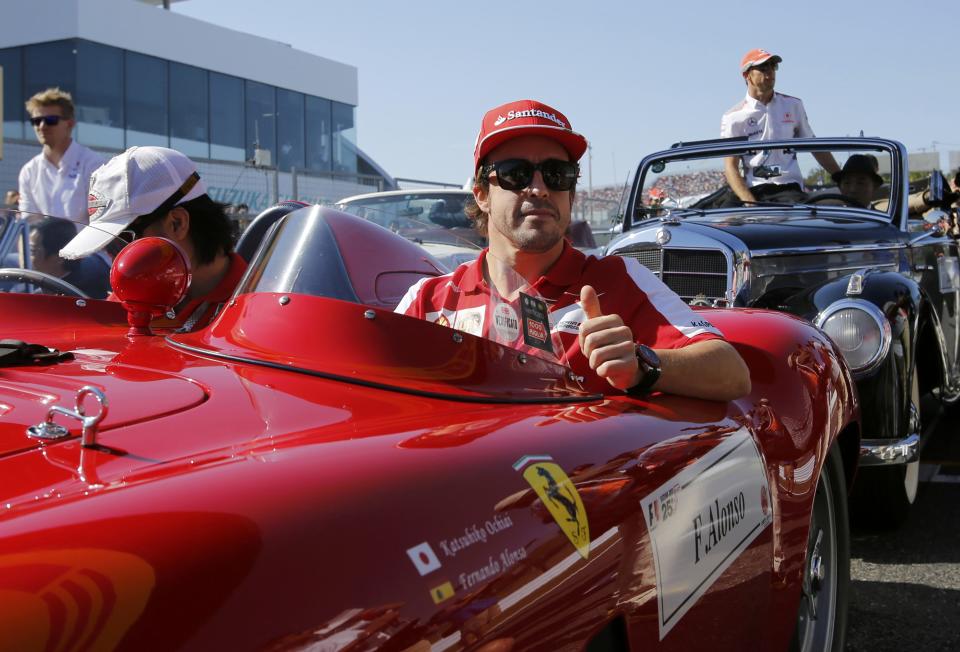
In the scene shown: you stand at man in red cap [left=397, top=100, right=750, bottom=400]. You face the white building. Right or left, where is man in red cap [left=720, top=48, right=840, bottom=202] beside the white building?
right

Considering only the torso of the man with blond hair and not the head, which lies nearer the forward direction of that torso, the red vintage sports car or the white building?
the red vintage sports car

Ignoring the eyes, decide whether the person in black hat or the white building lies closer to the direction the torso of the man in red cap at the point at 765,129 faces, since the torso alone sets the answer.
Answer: the person in black hat

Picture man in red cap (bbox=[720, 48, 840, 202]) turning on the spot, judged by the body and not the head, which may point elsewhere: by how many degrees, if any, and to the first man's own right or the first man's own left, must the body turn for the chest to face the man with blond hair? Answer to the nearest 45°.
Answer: approximately 45° to the first man's own right

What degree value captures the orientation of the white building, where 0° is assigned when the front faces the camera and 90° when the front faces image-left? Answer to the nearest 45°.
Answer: approximately 315°

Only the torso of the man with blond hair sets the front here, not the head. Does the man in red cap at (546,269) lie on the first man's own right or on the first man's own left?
on the first man's own left

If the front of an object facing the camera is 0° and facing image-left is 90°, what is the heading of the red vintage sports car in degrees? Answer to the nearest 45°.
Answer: approximately 45°

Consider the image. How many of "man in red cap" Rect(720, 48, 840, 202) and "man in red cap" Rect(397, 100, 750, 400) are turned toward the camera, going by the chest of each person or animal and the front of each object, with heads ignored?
2

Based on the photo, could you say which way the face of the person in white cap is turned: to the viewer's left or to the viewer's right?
to the viewer's left
